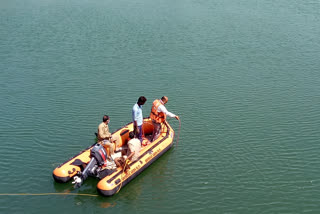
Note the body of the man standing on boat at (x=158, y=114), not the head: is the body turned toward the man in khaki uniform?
no

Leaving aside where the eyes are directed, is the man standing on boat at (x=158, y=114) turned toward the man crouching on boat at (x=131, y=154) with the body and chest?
no

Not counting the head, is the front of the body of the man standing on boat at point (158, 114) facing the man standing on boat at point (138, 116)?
no

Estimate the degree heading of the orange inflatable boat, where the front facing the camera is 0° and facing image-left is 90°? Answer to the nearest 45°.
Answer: approximately 225°

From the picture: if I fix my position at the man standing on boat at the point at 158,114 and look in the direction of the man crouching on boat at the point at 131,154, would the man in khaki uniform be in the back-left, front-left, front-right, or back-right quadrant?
front-right

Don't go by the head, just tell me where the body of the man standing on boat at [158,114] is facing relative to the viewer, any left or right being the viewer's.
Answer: facing to the right of the viewer
